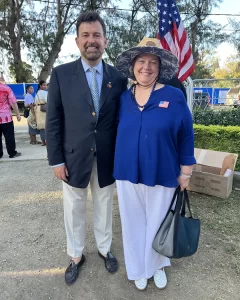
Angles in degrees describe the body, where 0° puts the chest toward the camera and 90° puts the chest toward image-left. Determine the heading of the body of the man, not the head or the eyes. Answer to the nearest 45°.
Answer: approximately 0°

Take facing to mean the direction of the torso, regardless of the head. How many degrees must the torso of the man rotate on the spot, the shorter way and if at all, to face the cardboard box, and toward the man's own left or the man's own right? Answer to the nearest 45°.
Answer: approximately 135° to the man's own left

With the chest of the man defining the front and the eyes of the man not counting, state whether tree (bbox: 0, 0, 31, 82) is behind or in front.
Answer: behind

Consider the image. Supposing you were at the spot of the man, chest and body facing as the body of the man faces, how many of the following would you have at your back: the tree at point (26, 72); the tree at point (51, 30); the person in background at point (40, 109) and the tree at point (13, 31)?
4

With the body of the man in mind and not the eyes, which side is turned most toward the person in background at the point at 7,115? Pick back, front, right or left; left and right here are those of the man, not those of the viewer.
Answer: back

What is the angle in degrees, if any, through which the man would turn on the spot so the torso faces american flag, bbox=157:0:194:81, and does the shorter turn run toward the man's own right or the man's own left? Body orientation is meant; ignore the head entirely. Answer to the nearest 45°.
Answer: approximately 135° to the man's own left

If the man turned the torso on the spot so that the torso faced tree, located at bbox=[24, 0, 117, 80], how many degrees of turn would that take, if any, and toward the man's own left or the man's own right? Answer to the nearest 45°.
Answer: approximately 180°

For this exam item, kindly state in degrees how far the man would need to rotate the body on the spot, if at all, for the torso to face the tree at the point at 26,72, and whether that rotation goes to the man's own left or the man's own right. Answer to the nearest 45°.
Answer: approximately 180°
